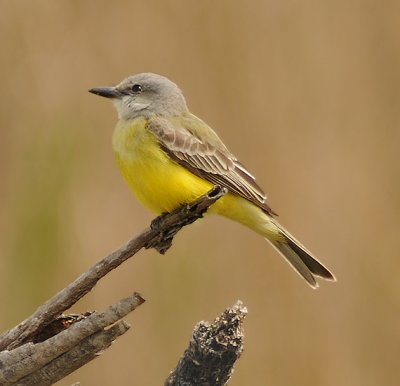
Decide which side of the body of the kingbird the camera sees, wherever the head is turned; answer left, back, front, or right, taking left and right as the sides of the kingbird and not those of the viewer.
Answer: left

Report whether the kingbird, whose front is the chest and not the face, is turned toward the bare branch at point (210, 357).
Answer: no
